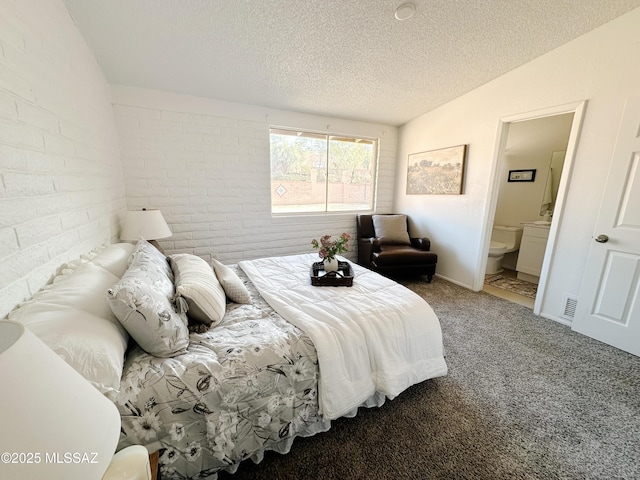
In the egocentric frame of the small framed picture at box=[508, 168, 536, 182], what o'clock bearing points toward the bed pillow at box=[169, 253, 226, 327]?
The bed pillow is roughly at 11 o'clock from the small framed picture.

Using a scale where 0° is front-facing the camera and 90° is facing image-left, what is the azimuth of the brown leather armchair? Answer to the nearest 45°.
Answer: approximately 315°

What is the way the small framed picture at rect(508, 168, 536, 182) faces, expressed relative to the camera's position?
facing the viewer and to the left of the viewer

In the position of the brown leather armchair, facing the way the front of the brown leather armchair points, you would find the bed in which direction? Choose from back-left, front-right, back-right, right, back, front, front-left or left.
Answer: front-right

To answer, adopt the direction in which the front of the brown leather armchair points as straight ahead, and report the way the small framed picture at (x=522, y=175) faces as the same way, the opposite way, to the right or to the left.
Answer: to the right

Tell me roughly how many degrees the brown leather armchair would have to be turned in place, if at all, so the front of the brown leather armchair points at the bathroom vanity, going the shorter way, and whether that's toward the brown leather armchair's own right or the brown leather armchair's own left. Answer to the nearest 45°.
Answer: approximately 45° to the brown leather armchair's own left

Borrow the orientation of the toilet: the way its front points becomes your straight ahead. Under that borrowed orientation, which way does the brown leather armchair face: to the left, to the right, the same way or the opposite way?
to the left

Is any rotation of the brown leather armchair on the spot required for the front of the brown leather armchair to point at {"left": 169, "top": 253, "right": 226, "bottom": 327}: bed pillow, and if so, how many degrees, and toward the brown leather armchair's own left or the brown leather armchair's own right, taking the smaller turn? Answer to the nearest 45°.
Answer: approximately 45° to the brown leather armchair's own right

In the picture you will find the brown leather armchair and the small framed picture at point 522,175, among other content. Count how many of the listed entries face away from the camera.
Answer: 0

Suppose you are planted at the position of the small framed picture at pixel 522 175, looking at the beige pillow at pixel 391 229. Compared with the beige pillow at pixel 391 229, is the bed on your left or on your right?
left

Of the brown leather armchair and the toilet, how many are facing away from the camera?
0

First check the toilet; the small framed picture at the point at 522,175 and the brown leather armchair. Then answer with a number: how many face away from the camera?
0

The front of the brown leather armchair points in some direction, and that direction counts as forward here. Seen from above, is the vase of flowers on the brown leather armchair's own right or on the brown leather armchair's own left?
on the brown leather armchair's own right

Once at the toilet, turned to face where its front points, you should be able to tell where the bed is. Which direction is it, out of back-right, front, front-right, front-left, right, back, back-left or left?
front-left

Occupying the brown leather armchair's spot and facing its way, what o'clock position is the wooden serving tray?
The wooden serving tray is roughly at 2 o'clock from the brown leather armchair.
